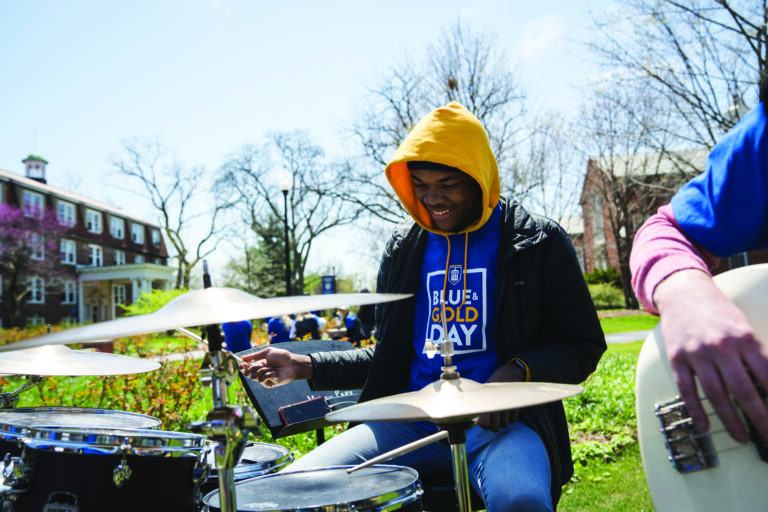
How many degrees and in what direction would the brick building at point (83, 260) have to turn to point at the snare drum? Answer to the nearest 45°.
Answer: approximately 45° to its right

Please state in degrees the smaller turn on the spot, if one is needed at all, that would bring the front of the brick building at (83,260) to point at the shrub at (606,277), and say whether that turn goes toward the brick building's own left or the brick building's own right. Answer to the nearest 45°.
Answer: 0° — it already faces it

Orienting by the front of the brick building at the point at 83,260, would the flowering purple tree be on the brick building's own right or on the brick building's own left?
on the brick building's own right

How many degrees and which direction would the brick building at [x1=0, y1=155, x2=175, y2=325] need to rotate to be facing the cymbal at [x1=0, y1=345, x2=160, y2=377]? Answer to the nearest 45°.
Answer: approximately 45° to its right
